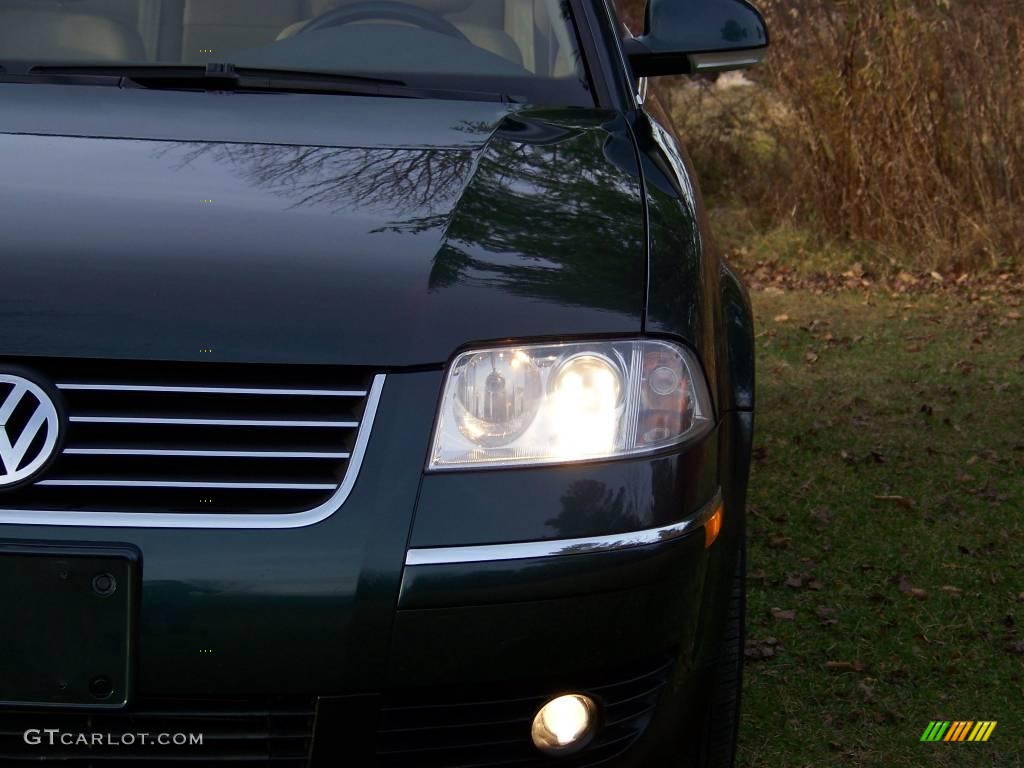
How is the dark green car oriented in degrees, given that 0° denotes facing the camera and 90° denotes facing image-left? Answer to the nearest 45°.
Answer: approximately 0°
